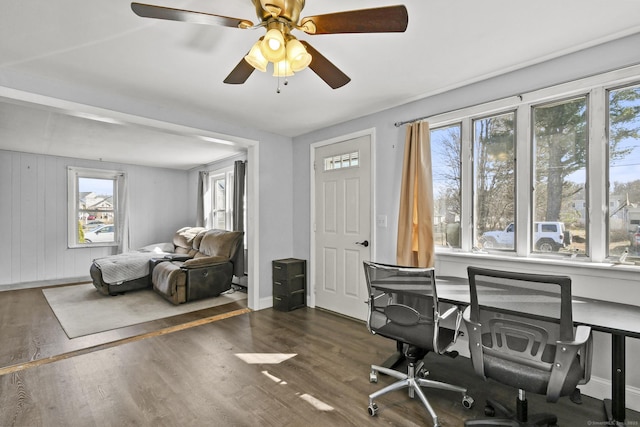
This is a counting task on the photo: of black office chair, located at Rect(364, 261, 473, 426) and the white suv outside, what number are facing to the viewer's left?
1

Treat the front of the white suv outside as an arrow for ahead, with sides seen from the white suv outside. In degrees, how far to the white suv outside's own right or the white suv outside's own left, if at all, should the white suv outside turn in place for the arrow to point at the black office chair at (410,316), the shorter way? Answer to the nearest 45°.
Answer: approximately 45° to the white suv outside's own left

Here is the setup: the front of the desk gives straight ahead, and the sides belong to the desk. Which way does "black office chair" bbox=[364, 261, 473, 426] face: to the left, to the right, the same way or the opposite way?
the opposite way

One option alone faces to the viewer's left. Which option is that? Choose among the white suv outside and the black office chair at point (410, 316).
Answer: the white suv outside

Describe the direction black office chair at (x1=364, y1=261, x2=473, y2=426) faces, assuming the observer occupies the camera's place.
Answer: facing away from the viewer and to the right of the viewer

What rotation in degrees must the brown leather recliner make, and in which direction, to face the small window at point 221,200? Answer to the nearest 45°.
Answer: approximately 135° to its right

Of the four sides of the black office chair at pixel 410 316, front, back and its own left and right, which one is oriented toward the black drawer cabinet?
left

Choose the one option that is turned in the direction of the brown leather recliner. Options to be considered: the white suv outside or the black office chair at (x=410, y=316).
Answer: the white suv outside

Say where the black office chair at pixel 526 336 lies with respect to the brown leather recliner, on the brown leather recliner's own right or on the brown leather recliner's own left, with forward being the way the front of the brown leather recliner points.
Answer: on the brown leather recliner's own left

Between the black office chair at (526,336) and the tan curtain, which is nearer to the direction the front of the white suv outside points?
the tan curtain

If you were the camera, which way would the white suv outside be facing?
facing to the left of the viewer

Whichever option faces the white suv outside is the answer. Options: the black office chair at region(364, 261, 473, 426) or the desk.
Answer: the black office chair

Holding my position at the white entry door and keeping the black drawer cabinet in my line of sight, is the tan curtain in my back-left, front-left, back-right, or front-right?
back-left

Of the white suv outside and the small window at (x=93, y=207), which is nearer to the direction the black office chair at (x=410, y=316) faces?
the white suv outside

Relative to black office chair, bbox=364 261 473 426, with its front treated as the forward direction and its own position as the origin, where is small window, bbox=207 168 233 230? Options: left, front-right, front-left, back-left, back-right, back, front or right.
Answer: left

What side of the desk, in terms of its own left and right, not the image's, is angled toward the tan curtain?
right
